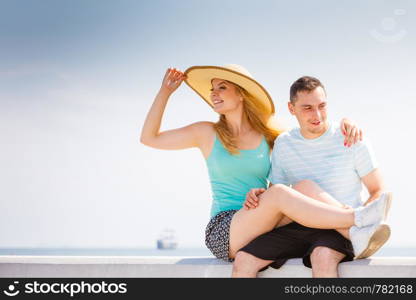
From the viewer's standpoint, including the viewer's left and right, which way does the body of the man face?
facing the viewer
